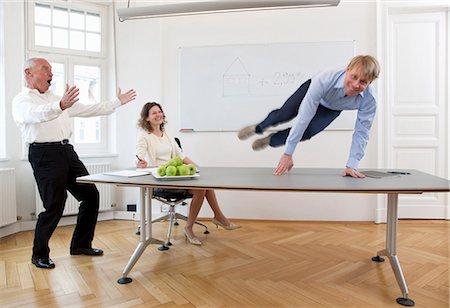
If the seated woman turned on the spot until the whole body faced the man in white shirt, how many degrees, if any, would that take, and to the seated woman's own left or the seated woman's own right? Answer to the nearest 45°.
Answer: approximately 90° to the seated woman's own right

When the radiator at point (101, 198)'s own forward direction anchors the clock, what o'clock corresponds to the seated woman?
The seated woman is roughly at 11 o'clock from the radiator.

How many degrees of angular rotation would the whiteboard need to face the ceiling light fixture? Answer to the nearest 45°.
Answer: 0° — it already faces it

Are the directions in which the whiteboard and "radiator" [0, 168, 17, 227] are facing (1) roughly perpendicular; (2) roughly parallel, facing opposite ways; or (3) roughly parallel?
roughly perpendicular

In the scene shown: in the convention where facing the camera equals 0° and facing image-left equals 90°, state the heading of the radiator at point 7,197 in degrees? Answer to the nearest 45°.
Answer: approximately 315°

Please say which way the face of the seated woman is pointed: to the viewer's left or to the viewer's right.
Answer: to the viewer's right

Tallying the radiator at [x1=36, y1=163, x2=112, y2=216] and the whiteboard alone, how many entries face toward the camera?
2

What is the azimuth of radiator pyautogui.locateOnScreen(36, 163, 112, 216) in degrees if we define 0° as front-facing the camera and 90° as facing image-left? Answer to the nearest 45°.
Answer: approximately 0°

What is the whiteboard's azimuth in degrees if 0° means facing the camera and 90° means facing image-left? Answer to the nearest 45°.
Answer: approximately 0°

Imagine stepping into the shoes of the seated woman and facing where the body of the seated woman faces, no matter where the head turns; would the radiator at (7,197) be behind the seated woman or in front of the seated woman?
behind
